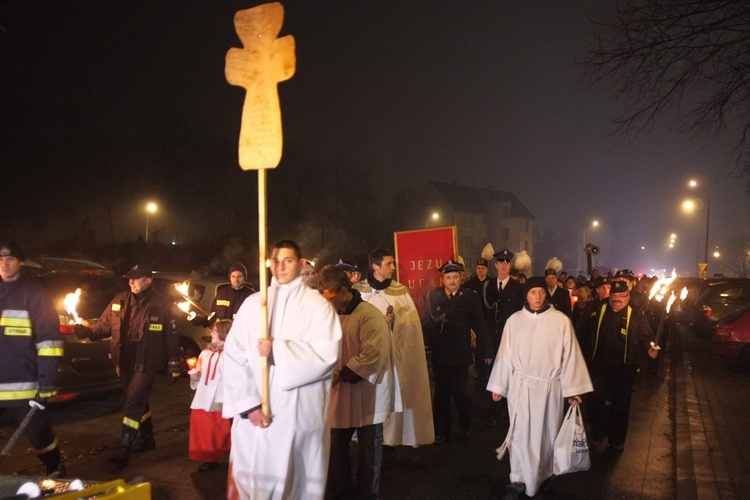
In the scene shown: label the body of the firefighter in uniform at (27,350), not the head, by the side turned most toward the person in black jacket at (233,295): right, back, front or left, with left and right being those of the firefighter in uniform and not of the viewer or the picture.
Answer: back

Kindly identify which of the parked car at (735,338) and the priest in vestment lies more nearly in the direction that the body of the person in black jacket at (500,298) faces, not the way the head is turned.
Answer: the priest in vestment

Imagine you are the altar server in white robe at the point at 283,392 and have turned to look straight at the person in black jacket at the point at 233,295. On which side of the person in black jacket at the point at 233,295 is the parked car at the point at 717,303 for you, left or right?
right

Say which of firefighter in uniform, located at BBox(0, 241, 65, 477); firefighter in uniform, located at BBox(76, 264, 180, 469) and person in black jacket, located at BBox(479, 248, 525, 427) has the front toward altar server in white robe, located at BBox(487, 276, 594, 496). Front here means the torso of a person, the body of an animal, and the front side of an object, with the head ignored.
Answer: the person in black jacket

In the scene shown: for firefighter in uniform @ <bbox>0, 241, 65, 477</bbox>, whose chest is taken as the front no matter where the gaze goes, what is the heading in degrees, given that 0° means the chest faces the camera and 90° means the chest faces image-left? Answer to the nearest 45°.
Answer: approximately 45°

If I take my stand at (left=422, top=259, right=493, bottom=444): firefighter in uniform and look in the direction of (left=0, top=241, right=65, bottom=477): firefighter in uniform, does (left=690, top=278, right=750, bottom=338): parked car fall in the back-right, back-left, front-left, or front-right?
back-right

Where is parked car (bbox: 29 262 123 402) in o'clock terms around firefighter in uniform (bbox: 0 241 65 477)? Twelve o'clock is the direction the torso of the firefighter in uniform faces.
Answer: The parked car is roughly at 5 o'clock from the firefighter in uniform.

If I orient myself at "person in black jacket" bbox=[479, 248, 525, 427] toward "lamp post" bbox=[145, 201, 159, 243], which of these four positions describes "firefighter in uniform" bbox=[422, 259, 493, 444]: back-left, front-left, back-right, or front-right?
back-left
